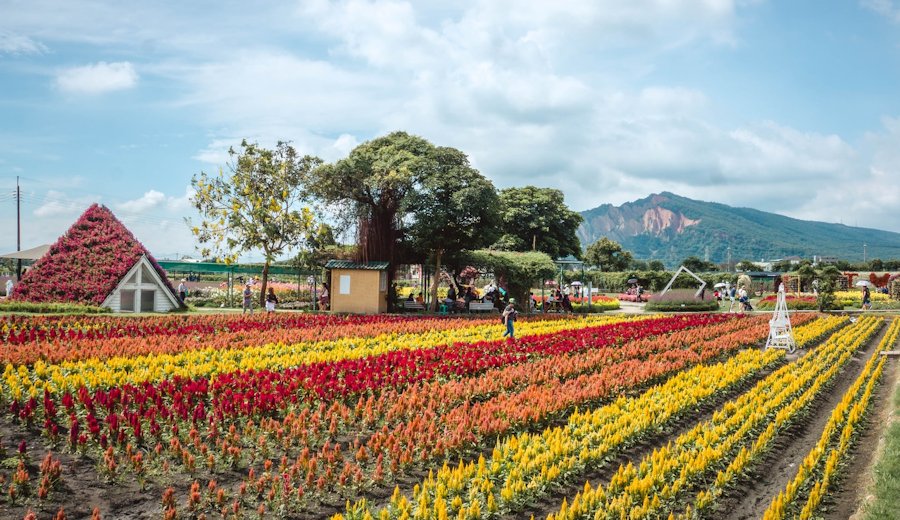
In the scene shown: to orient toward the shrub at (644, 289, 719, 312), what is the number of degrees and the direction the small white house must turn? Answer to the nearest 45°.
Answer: approximately 90° to its left

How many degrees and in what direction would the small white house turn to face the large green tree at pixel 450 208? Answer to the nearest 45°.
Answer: approximately 90° to its left

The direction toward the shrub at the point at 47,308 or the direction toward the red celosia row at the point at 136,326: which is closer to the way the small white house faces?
the red celosia row

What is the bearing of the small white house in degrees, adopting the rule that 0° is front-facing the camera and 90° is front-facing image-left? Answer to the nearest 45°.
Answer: approximately 0°

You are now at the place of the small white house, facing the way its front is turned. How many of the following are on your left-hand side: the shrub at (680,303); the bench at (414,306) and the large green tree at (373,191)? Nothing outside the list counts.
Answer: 3

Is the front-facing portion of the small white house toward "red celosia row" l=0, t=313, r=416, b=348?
yes

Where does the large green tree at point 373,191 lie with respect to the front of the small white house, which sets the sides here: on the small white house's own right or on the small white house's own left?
on the small white house's own left

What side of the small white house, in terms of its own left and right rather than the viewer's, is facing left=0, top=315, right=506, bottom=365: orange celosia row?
front

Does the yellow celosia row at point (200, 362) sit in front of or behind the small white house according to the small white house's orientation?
in front

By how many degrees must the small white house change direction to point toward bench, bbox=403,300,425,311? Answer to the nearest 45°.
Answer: approximately 90° to its left
